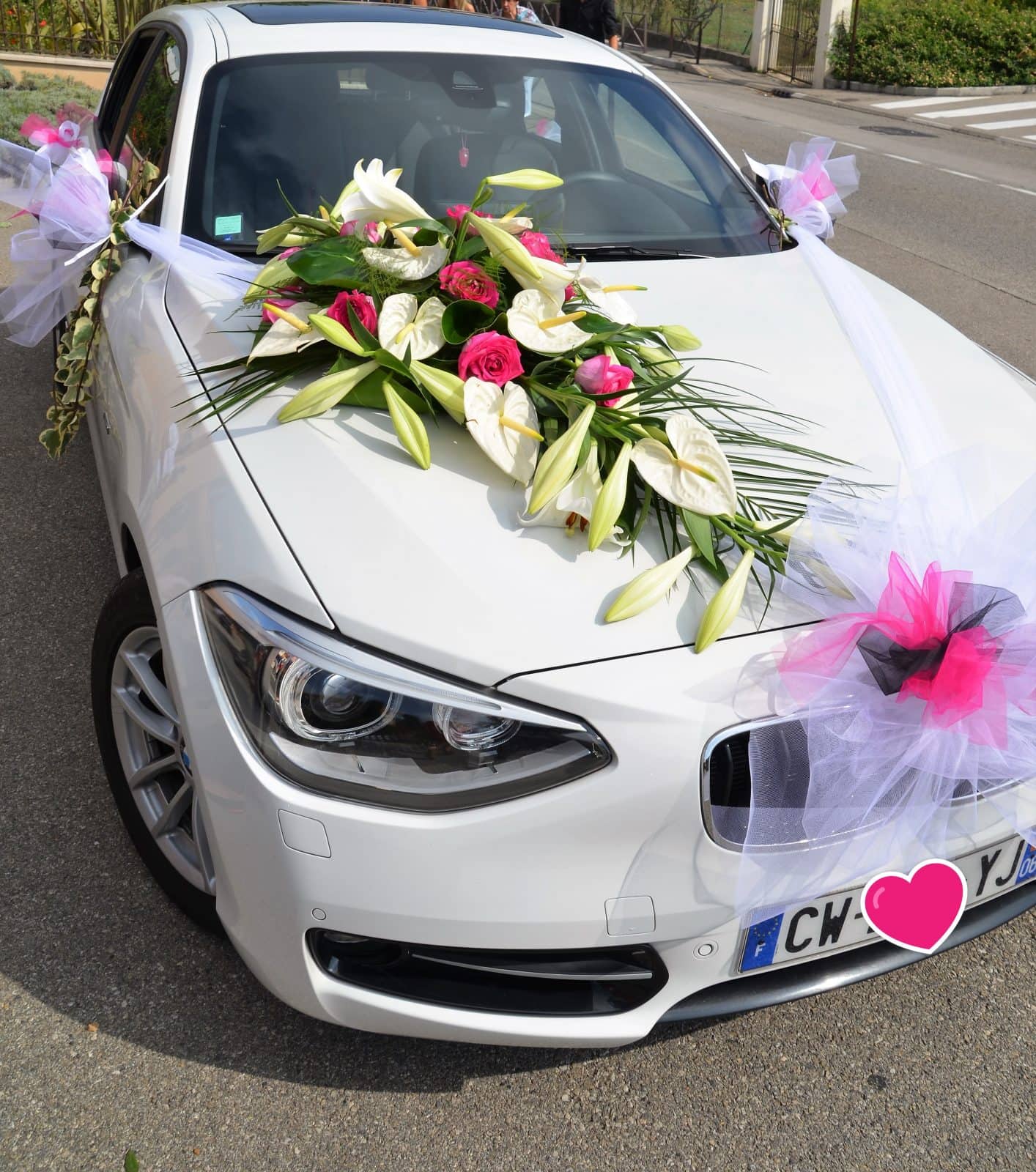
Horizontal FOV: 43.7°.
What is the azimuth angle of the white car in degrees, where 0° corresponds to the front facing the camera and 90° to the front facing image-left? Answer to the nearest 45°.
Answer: approximately 315°

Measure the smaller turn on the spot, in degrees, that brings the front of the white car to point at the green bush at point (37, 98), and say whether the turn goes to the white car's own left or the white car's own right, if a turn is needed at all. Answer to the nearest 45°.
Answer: approximately 180°

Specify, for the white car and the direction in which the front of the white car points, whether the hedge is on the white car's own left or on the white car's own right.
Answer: on the white car's own left

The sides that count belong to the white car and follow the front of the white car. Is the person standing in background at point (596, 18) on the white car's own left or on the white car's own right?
on the white car's own left
